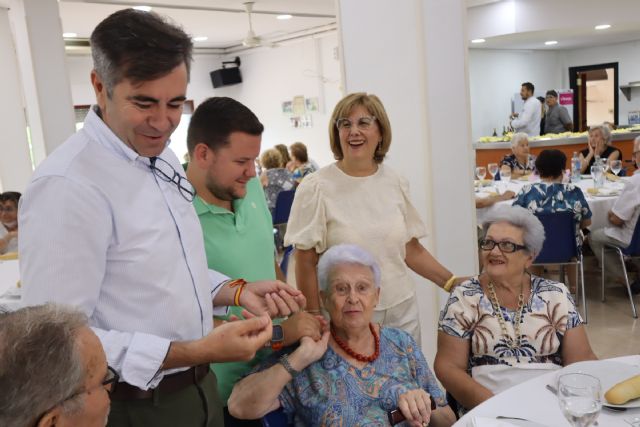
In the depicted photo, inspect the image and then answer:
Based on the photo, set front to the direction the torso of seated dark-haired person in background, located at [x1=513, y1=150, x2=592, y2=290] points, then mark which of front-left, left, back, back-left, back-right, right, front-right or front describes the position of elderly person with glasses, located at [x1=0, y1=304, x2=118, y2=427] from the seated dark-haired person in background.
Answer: back

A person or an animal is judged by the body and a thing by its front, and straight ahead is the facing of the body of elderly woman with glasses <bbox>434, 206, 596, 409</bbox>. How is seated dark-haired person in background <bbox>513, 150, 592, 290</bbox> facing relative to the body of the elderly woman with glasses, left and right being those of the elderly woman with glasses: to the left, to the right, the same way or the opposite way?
the opposite way

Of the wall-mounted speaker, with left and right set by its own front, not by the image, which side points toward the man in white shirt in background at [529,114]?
left

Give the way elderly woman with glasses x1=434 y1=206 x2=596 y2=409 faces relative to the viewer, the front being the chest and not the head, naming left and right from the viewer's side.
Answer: facing the viewer

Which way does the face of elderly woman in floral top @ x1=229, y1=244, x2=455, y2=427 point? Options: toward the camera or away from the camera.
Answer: toward the camera

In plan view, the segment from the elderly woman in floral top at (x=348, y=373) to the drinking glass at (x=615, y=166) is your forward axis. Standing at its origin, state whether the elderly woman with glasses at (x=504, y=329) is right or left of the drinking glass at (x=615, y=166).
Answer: right

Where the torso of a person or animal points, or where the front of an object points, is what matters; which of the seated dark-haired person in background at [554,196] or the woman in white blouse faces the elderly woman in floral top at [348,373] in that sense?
the woman in white blouse

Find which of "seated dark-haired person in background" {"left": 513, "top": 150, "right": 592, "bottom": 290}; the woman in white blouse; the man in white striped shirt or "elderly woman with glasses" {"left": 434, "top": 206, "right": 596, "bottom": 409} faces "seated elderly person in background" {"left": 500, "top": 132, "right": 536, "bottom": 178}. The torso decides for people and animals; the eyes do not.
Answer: "seated dark-haired person in background" {"left": 513, "top": 150, "right": 592, "bottom": 290}

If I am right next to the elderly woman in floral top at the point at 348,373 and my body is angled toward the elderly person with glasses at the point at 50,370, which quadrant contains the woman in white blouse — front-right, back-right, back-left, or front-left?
back-right

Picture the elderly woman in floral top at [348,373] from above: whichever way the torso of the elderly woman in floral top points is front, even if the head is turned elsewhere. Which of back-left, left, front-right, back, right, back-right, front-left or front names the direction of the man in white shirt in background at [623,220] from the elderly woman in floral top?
back-left

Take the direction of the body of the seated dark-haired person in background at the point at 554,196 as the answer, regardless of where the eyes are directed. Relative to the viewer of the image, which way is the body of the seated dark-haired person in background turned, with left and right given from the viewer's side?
facing away from the viewer

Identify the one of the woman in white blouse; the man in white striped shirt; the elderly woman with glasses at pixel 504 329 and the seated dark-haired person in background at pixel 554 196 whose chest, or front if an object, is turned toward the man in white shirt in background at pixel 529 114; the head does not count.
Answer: the seated dark-haired person in background

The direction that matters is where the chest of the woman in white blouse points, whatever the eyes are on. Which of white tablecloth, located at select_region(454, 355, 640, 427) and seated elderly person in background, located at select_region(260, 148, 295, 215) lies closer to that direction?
the white tablecloth

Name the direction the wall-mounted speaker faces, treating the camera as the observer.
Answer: facing the viewer and to the left of the viewer

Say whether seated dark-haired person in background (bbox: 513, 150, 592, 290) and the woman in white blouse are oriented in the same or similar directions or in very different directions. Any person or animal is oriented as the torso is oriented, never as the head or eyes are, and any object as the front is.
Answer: very different directions

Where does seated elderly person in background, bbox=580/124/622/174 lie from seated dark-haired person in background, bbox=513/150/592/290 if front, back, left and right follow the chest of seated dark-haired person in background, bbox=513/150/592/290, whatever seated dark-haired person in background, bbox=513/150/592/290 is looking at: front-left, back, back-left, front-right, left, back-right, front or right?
front

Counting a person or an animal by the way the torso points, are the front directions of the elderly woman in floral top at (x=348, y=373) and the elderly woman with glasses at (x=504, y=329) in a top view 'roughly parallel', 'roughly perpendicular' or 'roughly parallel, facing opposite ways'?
roughly parallel

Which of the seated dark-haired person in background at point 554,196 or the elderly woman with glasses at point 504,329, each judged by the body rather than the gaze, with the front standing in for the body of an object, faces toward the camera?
the elderly woman with glasses
